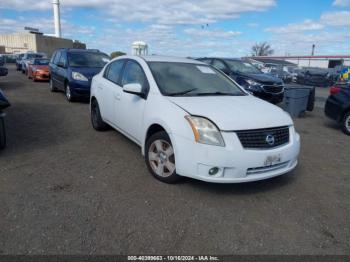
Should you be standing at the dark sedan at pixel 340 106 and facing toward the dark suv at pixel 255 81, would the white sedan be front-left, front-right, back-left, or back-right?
back-left

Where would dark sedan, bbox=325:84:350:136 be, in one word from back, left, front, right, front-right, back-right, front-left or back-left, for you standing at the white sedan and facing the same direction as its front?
left

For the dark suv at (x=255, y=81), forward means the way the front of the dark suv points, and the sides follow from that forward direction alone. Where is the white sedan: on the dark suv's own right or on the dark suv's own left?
on the dark suv's own right

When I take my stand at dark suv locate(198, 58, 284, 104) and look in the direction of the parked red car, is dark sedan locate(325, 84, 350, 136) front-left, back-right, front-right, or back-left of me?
back-left

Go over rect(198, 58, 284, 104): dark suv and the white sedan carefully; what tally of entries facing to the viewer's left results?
0

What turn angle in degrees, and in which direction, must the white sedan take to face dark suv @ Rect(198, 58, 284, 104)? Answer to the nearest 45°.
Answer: approximately 135° to its left

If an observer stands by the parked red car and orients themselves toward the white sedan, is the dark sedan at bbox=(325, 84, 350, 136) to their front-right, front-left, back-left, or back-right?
front-left

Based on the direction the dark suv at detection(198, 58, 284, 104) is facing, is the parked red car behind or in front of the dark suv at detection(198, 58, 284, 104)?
behind

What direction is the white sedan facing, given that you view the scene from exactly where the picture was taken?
facing the viewer and to the right of the viewer

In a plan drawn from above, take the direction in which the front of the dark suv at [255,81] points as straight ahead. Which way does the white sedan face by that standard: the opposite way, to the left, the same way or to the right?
the same way

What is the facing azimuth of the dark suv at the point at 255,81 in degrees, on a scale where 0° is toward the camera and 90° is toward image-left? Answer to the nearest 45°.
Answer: approximately 315°
